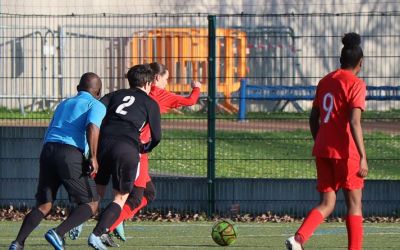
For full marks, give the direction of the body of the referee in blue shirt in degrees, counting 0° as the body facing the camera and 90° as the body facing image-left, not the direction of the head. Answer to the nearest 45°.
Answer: approximately 225°

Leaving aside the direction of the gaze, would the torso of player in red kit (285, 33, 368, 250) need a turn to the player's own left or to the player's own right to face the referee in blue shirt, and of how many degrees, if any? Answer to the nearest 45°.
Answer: approximately 135° to the player's own left

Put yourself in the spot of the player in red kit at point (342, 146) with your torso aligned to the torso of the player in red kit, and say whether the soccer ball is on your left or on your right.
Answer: on your left
